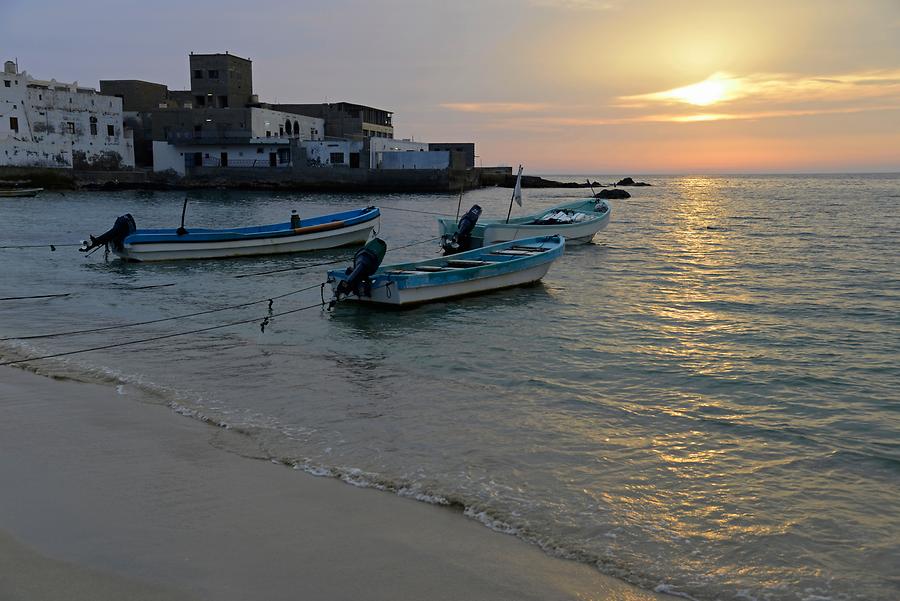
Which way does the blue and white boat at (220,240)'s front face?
to the viewer's right

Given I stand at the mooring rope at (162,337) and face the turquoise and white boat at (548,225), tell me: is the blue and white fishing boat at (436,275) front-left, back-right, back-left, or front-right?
front-right

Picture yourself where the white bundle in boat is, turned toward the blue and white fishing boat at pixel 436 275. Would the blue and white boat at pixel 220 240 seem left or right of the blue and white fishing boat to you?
right

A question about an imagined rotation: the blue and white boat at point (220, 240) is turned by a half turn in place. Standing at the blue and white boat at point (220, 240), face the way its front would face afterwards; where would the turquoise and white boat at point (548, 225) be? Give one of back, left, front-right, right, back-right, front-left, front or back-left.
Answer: back

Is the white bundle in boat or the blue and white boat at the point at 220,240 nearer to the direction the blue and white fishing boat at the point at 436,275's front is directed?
the white bundle in boat

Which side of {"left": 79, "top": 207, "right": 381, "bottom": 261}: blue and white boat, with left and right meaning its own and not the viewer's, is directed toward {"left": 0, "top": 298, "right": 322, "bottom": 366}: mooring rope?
right

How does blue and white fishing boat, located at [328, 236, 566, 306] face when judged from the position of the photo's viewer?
facing away from the viewer and to the right of the viewer

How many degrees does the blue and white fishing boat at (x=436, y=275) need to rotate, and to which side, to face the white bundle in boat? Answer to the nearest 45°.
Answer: approximately 45° to its left

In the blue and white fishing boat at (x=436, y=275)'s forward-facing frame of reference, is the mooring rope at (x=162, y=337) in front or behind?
behind

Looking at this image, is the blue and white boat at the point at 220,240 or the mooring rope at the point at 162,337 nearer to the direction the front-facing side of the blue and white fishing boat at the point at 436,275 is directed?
the blue and white boat

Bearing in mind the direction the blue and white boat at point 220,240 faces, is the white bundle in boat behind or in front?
in front

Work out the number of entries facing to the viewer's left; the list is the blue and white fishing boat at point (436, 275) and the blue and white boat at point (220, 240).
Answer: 0

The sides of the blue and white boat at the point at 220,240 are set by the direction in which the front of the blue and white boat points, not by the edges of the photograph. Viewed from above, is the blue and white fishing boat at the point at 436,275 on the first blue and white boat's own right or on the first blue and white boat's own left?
on the first blue and white boat's own right

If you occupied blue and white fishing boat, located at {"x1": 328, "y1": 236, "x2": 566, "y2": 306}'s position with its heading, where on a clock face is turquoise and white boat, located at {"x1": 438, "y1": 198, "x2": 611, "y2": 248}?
The turquoise and white boat is roughly at 11 o'clock from the blue and white fishing boat.
